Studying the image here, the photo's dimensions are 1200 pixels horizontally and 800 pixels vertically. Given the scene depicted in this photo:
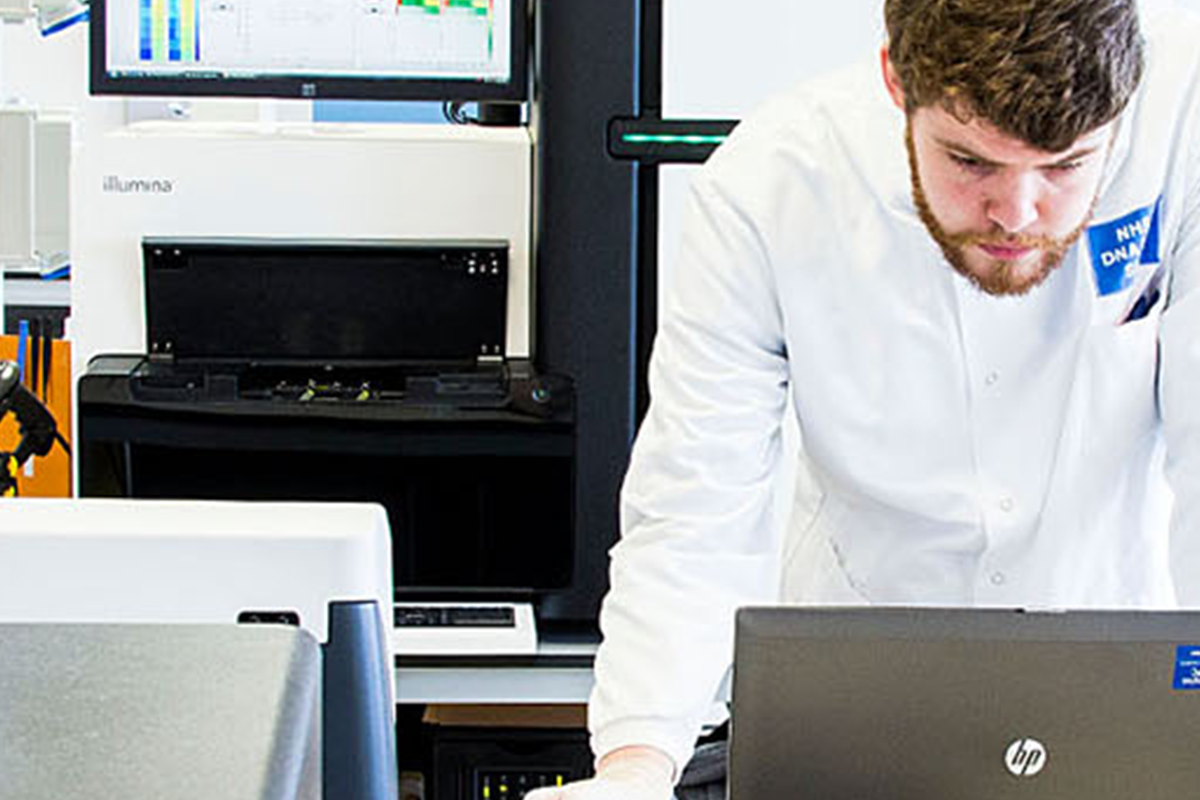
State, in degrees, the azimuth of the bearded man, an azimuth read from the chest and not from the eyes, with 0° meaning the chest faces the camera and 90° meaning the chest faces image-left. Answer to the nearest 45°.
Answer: approximately 0°

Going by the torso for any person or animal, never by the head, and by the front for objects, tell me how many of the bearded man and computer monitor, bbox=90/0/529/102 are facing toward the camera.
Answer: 2

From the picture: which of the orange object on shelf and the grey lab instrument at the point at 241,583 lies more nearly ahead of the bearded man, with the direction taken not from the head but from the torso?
the grey lab instrument

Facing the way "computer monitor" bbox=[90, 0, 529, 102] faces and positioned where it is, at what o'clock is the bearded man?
The bearded man is roughly at 11 o'clock from the computer monitor.

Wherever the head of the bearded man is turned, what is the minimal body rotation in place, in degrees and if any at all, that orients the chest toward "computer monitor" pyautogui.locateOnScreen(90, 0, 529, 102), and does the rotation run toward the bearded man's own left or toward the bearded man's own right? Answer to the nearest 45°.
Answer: approximately 135° to the bearded man's own right

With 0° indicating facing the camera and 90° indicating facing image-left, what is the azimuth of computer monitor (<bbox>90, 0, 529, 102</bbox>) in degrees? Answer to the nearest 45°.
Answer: approximately 0°
